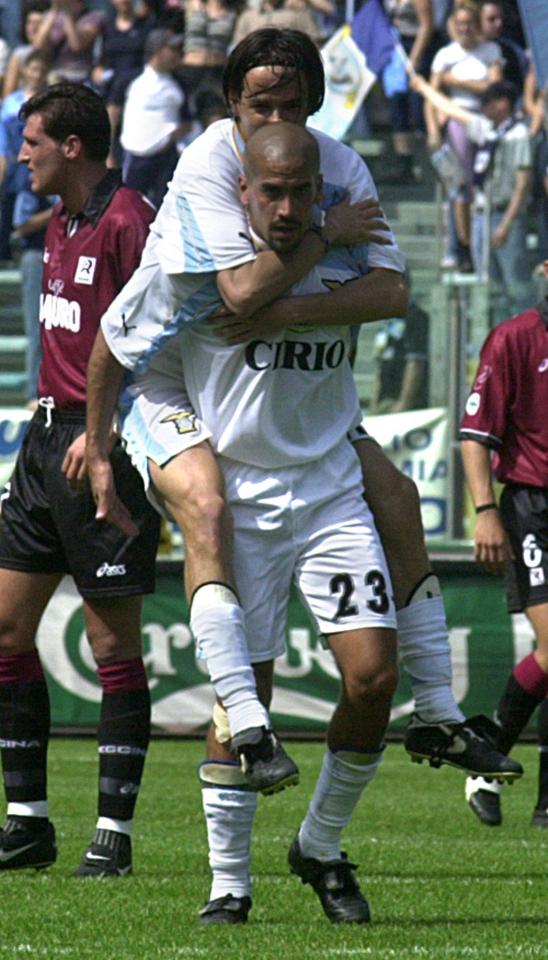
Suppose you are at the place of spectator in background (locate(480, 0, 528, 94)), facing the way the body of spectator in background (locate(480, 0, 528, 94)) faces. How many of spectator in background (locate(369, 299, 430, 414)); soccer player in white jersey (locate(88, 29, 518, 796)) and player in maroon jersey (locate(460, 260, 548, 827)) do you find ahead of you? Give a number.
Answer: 3

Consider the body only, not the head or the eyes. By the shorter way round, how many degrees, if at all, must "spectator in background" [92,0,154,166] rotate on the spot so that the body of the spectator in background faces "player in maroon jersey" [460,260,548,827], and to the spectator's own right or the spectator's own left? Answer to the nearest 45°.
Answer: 0° — they already face them

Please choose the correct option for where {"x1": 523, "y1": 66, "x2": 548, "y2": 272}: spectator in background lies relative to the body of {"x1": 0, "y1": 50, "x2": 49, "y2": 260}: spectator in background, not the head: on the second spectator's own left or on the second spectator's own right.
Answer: on the second spectator's own left

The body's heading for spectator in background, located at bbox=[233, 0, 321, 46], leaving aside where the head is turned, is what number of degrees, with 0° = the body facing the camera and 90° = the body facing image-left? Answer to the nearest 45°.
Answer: approximately 0°

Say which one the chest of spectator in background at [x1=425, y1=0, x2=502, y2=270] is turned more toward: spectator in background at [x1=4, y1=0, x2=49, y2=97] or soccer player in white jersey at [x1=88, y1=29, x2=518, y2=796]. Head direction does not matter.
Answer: the soccer player in white jersey

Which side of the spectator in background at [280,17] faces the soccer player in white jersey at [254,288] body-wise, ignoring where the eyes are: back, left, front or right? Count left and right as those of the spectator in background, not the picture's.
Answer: front

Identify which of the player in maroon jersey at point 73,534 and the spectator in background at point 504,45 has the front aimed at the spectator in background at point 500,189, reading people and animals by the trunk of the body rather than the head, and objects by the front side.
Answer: the spectator in background at point 504,45

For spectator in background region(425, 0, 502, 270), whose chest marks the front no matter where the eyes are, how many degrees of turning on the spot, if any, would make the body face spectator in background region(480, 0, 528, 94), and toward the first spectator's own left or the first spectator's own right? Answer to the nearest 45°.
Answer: approximately 135° to the first spectator's own left

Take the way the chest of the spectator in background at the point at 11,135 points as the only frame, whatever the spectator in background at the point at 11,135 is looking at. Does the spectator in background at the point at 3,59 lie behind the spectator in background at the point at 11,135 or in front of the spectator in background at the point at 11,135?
behind
